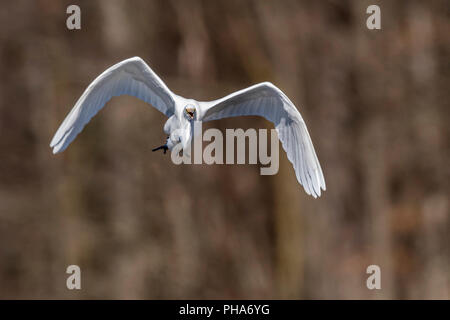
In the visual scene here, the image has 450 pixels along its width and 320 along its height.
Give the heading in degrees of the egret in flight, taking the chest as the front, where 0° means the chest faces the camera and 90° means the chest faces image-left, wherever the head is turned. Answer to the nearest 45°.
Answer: approximately 0°
